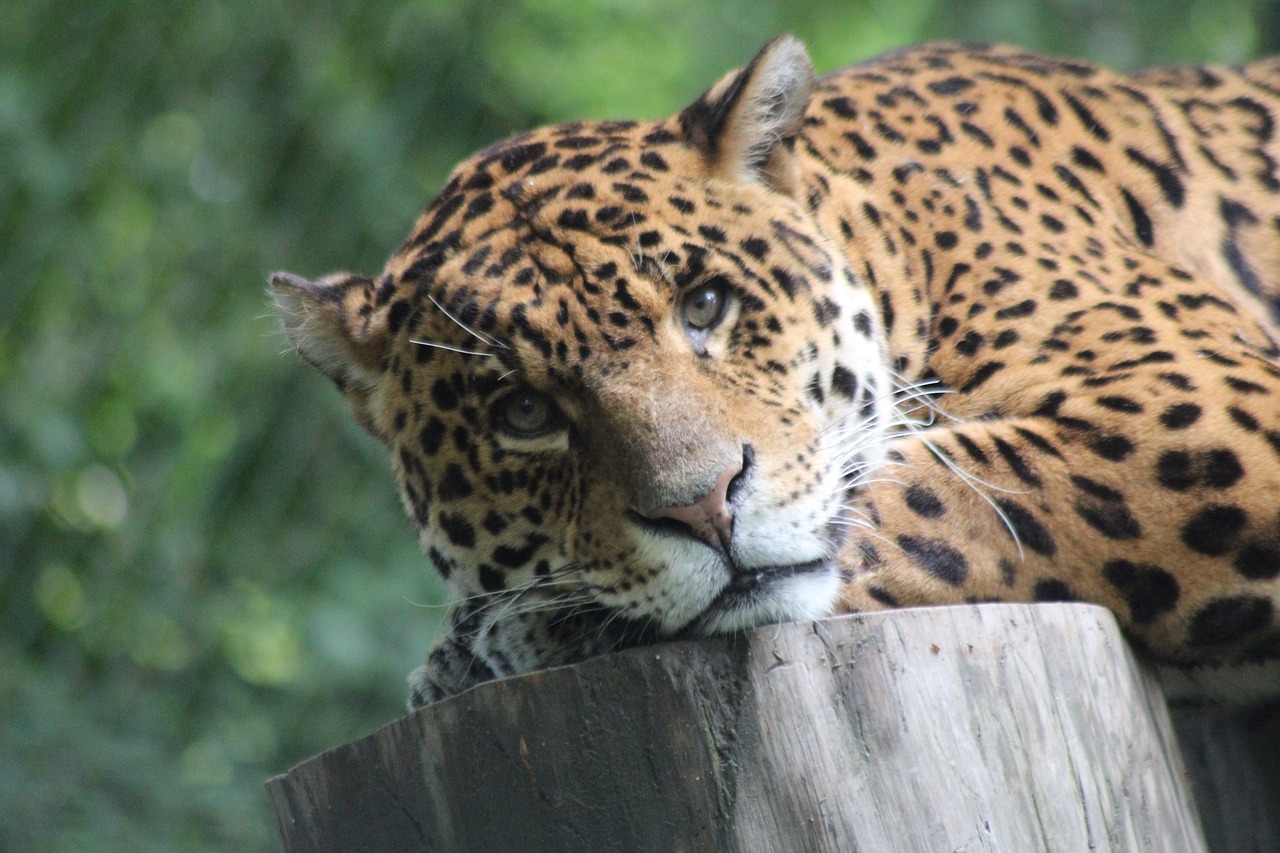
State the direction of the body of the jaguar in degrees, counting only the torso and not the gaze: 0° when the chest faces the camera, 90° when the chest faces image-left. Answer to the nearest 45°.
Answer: approximately 45°
